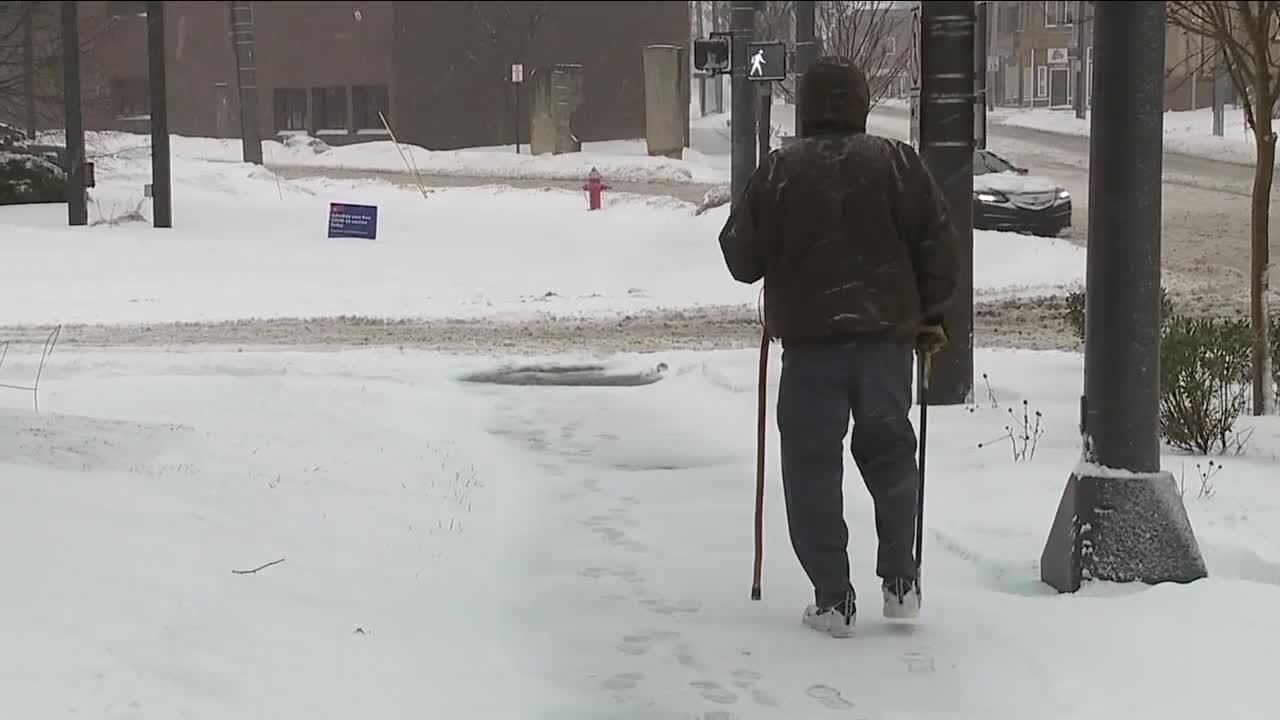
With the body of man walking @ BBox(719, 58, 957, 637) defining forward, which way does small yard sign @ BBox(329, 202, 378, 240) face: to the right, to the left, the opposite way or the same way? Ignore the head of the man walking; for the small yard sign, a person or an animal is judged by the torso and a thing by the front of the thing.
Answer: the opposite way

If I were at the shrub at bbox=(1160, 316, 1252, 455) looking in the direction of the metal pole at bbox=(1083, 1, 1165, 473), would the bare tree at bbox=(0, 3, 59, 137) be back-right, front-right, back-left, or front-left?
back-right

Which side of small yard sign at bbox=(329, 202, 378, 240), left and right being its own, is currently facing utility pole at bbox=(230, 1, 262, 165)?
back

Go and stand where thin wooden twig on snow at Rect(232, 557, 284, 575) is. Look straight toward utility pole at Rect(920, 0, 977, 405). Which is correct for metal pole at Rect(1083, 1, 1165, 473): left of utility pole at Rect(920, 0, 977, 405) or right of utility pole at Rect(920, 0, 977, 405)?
right

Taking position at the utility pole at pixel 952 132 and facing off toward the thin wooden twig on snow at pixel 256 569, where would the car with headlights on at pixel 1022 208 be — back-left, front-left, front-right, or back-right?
back-right

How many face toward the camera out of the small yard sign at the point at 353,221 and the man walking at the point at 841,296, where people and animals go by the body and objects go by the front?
1

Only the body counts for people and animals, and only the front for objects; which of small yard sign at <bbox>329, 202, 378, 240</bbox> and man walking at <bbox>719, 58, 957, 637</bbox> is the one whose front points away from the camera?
the man walking

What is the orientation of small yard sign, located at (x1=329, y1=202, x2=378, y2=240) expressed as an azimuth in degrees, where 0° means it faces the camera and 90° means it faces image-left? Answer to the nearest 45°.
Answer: approximately 0°

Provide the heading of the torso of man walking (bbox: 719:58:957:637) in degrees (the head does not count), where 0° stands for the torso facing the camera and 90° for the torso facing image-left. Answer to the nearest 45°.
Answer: approximately 180°

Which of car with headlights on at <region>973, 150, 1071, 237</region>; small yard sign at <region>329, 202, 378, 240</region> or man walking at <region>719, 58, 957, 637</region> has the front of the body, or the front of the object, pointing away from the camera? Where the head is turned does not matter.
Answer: the man walking

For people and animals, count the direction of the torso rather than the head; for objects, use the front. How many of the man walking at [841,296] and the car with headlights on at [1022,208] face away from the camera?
1

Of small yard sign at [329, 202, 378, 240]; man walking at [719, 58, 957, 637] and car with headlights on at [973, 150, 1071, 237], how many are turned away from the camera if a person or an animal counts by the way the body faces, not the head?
1
